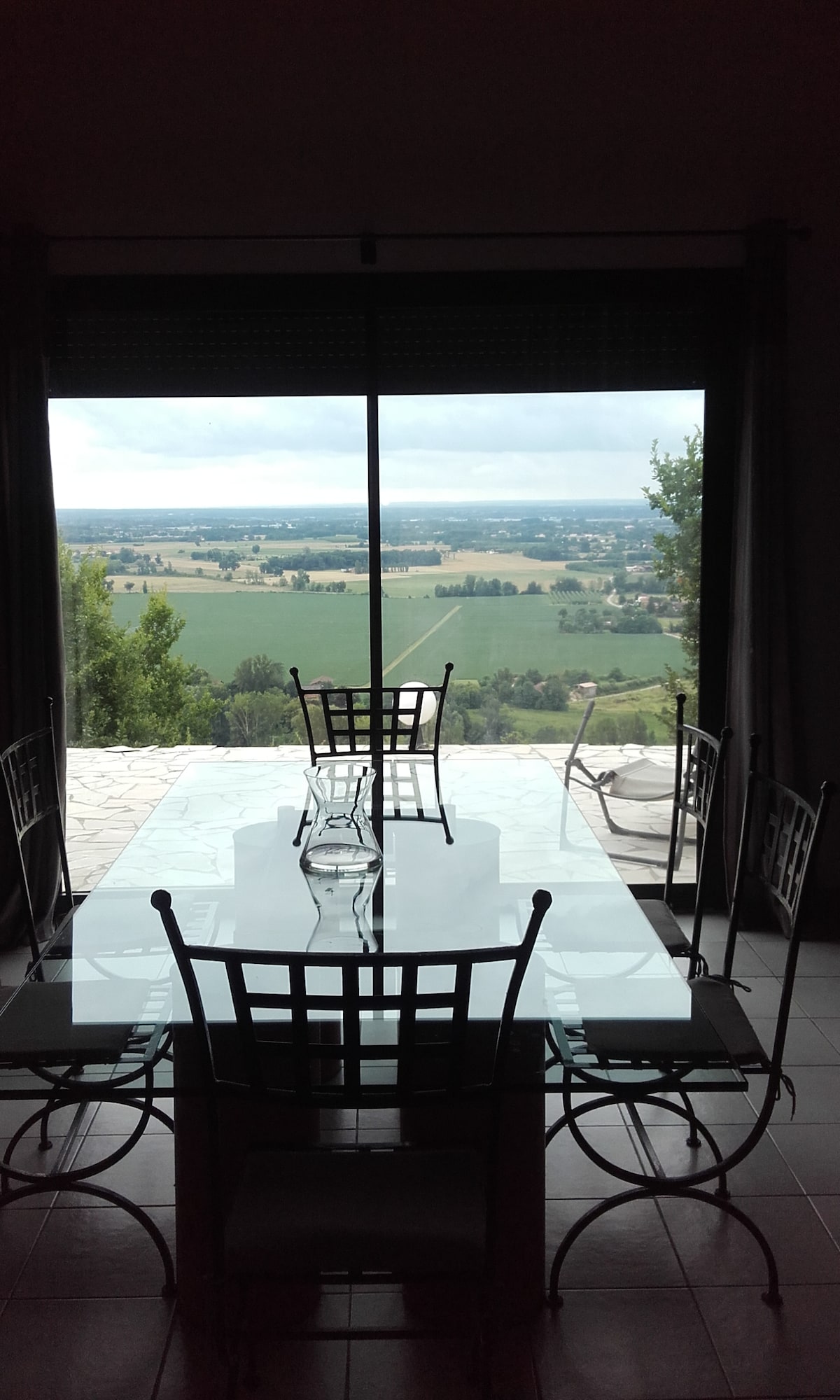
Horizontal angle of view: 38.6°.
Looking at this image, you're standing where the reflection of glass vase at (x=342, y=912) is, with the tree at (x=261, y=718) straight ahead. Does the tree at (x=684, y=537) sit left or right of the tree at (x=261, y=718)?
right

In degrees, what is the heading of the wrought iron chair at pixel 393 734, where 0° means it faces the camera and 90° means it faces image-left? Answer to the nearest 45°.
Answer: approximately 0°

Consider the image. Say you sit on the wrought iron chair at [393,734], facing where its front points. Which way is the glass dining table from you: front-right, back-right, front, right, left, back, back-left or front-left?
front

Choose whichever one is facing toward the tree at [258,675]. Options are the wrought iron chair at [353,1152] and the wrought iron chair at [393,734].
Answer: the wrought iron chair at [353,1152]

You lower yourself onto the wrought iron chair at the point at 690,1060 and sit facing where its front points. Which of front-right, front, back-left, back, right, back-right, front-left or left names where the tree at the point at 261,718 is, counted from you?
front-right

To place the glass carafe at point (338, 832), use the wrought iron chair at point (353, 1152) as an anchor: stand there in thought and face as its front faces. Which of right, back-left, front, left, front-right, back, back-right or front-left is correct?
front

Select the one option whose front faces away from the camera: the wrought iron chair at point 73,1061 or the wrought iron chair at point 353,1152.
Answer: the wrought iron chair at point 353,1152

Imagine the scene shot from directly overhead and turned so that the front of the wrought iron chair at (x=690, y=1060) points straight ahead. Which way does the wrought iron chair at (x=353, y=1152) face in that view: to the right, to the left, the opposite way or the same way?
to the right

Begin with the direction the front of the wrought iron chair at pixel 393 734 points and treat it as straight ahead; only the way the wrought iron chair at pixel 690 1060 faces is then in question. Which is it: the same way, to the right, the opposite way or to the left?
to the right

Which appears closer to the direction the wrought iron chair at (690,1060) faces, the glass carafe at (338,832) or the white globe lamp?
the glass carafe

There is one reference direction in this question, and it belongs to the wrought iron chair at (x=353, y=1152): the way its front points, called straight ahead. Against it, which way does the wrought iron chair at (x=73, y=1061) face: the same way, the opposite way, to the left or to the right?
to the right

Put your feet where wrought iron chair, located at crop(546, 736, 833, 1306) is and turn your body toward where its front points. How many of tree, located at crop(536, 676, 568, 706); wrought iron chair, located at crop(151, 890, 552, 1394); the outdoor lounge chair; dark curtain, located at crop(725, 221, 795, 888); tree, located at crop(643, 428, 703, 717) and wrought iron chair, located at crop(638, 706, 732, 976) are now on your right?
5

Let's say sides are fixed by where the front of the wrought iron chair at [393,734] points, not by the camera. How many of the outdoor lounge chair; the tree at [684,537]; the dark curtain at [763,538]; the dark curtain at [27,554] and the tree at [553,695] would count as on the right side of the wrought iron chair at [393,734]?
1

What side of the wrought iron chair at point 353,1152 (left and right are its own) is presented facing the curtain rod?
front

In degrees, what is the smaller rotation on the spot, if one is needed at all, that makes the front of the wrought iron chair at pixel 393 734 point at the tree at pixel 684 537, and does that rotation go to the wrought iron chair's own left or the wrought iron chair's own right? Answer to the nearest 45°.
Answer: approximately 135° to the wrought iron chair's own left

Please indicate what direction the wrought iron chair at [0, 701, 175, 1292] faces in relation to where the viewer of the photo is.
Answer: facing to the right of the viewer

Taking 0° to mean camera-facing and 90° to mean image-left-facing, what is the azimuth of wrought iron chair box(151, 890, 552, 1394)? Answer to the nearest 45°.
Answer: approximately 180°

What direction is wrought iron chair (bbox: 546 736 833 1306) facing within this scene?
to the viewer's left

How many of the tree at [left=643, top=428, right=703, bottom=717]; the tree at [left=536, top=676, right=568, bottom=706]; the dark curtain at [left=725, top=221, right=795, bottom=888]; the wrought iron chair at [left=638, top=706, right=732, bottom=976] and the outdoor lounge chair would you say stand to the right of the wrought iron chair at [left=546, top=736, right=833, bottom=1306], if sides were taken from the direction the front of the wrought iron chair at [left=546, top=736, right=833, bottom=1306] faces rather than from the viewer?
5
